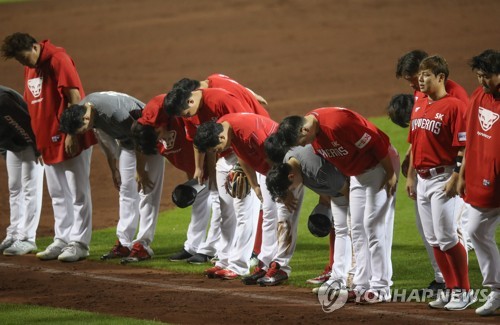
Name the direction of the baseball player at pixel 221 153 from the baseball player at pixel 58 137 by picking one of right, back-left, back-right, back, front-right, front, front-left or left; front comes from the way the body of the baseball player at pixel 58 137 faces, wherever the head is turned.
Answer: left

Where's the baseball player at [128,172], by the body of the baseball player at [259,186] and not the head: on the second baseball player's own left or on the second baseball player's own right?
on the second baseball player's own right

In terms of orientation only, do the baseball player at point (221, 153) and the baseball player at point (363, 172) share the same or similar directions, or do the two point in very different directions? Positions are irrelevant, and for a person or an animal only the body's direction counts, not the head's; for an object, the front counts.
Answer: same or similar directions

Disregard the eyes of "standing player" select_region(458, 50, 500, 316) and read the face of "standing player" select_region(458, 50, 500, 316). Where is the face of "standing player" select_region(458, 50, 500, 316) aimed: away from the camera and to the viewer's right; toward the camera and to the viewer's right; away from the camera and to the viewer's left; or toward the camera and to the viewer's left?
toward the camera and to the viewer's left

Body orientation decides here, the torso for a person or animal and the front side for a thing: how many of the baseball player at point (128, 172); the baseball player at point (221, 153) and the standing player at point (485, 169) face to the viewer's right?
0

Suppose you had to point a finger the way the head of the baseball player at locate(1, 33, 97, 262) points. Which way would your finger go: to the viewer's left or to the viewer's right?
to the viewer's left

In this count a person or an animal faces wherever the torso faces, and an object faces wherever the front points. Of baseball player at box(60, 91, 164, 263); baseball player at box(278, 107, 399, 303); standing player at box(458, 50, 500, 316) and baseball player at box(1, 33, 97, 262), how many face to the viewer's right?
0

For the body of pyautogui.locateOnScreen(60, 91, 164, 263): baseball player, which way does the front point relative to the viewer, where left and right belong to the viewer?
facing the viewer and to the left of the viewer

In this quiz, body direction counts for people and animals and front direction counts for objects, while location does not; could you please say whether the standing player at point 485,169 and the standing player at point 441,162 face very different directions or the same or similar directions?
same or similar directions
